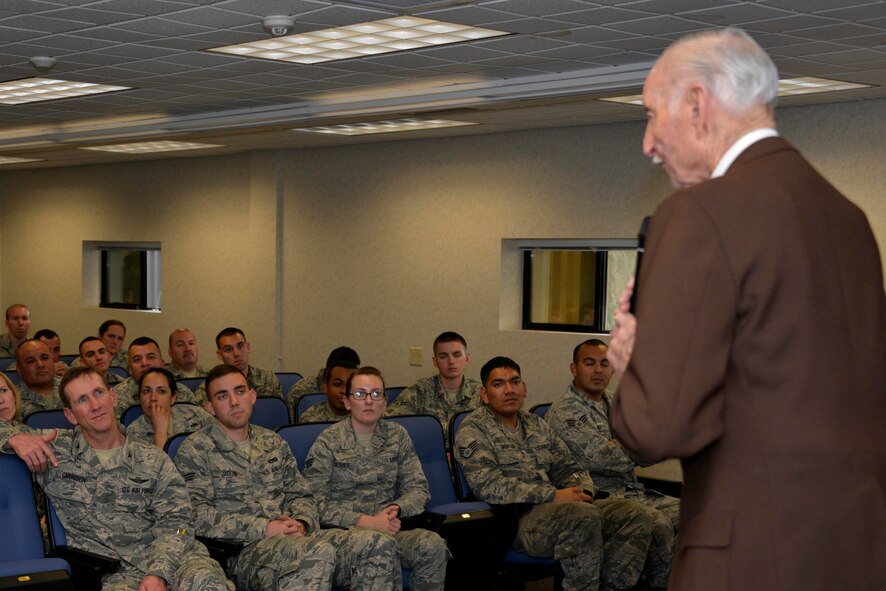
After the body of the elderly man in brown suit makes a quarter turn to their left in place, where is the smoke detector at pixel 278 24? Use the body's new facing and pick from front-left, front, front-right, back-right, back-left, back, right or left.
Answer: right

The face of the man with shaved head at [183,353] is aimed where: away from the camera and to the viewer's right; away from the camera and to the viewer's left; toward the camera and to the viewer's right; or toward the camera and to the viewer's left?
toward the camera and to the viewer's right

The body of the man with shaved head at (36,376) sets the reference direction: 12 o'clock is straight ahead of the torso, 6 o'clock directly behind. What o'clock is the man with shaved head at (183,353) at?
the man with shaved head at (183,353) is roughly at 9 o'clock from the man with shaved head at (36,376).

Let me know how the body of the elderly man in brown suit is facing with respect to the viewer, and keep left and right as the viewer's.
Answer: facing away from the viewer and to the left of the viewer

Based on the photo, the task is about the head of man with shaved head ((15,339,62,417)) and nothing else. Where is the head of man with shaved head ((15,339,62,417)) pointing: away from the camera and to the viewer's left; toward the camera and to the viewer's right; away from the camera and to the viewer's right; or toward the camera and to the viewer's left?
toward the camera and to the viewer's right

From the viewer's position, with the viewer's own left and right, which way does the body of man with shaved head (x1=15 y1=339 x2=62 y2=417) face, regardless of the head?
facing the viewer and to the right of the viewer

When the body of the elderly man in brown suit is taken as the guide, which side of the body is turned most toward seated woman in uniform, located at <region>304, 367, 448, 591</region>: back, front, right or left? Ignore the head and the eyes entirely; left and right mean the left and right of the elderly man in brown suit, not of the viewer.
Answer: front

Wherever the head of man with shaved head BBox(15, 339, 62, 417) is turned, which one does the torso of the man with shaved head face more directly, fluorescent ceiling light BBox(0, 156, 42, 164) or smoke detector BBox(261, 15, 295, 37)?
the smoke detector

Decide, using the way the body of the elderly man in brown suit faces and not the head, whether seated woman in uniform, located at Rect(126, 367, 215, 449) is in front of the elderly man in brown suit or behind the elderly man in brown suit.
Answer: in front

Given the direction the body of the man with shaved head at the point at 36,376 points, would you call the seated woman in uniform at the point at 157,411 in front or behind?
in front

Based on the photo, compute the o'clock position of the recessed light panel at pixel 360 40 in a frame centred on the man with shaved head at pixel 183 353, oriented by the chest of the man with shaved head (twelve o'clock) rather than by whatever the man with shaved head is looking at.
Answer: The recessed light panel is roughly at 1 o'clock from the man with shaved head.

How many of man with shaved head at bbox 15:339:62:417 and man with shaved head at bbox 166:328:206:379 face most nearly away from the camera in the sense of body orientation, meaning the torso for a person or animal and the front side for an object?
0

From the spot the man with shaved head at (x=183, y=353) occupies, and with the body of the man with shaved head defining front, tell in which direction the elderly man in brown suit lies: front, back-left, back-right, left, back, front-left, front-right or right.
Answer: front-right

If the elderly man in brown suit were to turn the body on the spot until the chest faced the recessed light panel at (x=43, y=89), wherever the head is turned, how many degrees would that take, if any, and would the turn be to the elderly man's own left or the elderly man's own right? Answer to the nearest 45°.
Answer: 0° — they already face it

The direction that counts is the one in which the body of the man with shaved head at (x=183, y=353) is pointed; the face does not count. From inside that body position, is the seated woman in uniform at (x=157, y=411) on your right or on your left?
on your right

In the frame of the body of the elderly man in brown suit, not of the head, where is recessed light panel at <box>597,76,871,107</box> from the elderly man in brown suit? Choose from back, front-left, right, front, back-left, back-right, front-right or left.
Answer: front-right

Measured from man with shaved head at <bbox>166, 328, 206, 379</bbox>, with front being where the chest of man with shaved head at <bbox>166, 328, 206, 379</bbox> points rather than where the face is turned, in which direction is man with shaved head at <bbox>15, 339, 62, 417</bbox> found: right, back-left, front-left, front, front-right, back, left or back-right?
right

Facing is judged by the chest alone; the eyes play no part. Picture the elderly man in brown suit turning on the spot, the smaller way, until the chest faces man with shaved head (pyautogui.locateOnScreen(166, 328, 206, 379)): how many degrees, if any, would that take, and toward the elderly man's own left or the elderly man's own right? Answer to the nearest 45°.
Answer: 0° — they already face them
